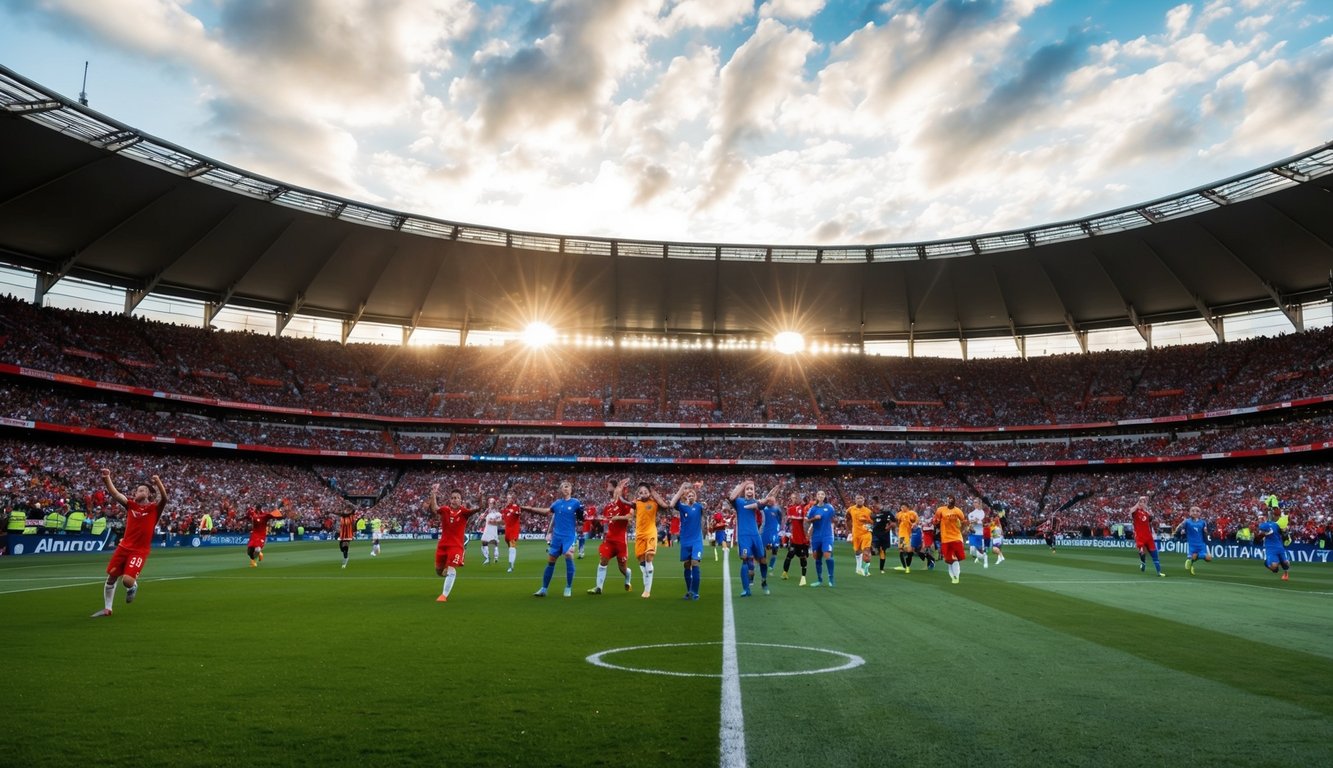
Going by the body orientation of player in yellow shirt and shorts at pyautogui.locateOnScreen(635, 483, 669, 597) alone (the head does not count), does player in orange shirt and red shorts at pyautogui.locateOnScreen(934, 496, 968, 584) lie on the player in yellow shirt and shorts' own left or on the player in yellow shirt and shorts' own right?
on the player in yellow shirt and shorts' own left

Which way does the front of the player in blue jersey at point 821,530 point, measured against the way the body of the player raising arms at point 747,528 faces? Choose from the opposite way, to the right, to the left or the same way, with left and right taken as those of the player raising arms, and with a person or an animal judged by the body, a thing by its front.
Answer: the same way

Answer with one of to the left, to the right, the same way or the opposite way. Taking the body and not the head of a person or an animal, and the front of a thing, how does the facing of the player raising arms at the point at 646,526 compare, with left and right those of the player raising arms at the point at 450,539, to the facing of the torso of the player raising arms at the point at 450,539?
the same way

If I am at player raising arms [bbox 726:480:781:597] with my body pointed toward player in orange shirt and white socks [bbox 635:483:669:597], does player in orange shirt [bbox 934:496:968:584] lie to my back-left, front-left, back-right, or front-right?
back-right

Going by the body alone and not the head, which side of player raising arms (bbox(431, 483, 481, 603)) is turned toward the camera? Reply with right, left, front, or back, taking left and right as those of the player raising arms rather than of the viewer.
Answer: front

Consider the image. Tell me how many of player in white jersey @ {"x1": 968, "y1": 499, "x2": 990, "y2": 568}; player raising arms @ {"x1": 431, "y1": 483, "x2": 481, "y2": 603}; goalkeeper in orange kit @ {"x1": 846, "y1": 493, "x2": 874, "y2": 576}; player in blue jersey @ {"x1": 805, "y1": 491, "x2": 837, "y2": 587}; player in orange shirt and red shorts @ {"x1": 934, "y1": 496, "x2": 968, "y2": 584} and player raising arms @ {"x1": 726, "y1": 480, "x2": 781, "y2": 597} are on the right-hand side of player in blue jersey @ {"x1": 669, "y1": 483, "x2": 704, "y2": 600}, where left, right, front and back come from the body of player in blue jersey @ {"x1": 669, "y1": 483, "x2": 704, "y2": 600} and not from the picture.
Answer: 1

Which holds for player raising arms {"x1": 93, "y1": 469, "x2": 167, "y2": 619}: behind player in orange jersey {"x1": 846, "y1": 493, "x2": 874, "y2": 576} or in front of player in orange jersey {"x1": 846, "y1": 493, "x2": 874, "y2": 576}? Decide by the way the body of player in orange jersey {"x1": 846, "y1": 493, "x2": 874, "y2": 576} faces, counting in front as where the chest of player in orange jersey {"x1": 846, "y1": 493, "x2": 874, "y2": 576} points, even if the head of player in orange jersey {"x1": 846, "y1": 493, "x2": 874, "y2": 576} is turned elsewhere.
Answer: in front

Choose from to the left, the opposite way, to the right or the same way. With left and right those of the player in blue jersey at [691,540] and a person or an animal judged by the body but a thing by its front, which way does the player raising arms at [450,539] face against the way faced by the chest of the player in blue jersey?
the same way

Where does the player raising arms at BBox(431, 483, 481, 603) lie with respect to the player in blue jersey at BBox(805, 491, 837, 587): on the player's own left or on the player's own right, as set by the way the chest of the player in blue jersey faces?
on the player's own right

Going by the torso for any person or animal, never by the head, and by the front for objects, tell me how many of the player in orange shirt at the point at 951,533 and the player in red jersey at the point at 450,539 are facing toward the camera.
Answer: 2

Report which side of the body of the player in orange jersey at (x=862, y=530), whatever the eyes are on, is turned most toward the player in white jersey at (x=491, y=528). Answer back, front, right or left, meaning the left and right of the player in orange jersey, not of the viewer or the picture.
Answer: right

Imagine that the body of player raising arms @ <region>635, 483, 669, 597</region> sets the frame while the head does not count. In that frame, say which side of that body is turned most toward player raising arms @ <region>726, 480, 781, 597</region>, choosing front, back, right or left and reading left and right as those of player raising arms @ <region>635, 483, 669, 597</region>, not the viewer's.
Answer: left

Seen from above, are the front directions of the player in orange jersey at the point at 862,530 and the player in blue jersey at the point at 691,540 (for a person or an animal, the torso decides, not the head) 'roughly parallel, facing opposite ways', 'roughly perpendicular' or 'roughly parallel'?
roughly parallel

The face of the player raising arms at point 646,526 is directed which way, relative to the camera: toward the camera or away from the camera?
toward the camera

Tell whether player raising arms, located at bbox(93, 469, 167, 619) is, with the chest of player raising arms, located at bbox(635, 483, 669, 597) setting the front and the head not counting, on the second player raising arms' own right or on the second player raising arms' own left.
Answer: on the second player raising arms' own right

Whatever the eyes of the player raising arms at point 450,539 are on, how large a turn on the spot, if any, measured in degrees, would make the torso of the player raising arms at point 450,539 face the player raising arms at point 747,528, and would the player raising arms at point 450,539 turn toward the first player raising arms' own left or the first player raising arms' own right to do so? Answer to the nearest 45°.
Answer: approximately 90° to the first player raising arms' own left

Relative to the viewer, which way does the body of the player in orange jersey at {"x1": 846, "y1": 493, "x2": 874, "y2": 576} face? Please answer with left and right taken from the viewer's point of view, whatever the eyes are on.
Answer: facing the viewer

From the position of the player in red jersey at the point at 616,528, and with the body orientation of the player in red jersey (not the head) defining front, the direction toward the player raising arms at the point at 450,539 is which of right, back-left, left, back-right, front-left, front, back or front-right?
right
